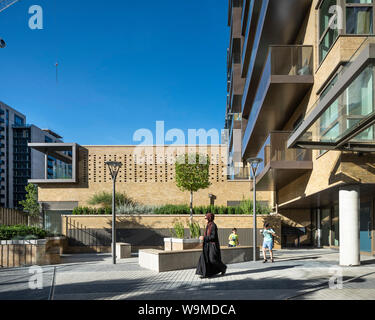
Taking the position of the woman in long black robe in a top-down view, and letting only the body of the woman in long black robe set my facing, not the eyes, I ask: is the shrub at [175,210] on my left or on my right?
on my right

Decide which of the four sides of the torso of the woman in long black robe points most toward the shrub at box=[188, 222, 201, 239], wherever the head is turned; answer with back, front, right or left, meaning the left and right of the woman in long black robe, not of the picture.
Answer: right

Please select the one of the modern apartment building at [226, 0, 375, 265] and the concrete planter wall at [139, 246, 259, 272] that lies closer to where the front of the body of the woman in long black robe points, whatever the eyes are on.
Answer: the concrete planter wall

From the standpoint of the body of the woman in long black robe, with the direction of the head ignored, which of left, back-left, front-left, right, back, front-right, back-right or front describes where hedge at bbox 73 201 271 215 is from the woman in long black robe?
right

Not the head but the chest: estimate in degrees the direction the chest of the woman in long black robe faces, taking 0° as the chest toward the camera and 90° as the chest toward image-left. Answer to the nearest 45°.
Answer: approximately 90°

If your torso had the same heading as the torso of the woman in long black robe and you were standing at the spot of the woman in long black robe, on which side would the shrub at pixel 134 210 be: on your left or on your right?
on your right

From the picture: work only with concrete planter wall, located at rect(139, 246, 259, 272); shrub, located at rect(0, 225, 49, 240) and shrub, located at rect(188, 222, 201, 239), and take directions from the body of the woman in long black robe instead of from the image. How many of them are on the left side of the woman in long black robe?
0
